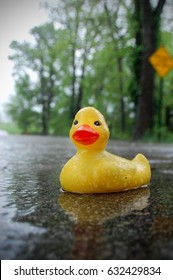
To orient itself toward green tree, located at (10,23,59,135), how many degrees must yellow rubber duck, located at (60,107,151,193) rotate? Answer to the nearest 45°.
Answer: approximately 135° to its right

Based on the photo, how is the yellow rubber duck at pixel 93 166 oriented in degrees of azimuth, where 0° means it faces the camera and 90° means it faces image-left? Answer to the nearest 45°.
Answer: approximately 45°
